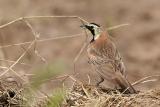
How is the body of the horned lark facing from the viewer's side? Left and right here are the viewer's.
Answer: facing away from the viewer and to the left of the viewer
